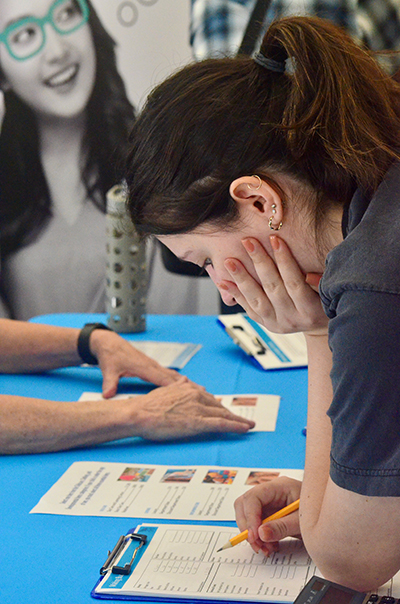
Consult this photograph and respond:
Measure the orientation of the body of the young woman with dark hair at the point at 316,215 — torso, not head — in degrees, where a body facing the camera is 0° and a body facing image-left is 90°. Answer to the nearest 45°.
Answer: approximately 90°

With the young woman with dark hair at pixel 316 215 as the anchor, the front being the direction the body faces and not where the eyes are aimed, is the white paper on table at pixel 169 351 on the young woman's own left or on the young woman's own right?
on the young woman's own right

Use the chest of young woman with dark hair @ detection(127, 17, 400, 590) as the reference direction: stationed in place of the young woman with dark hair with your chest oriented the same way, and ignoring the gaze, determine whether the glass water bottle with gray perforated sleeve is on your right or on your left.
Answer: on your right
